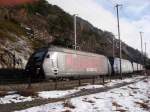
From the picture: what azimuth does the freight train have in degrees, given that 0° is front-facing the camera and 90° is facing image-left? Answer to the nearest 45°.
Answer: approximately 45°
